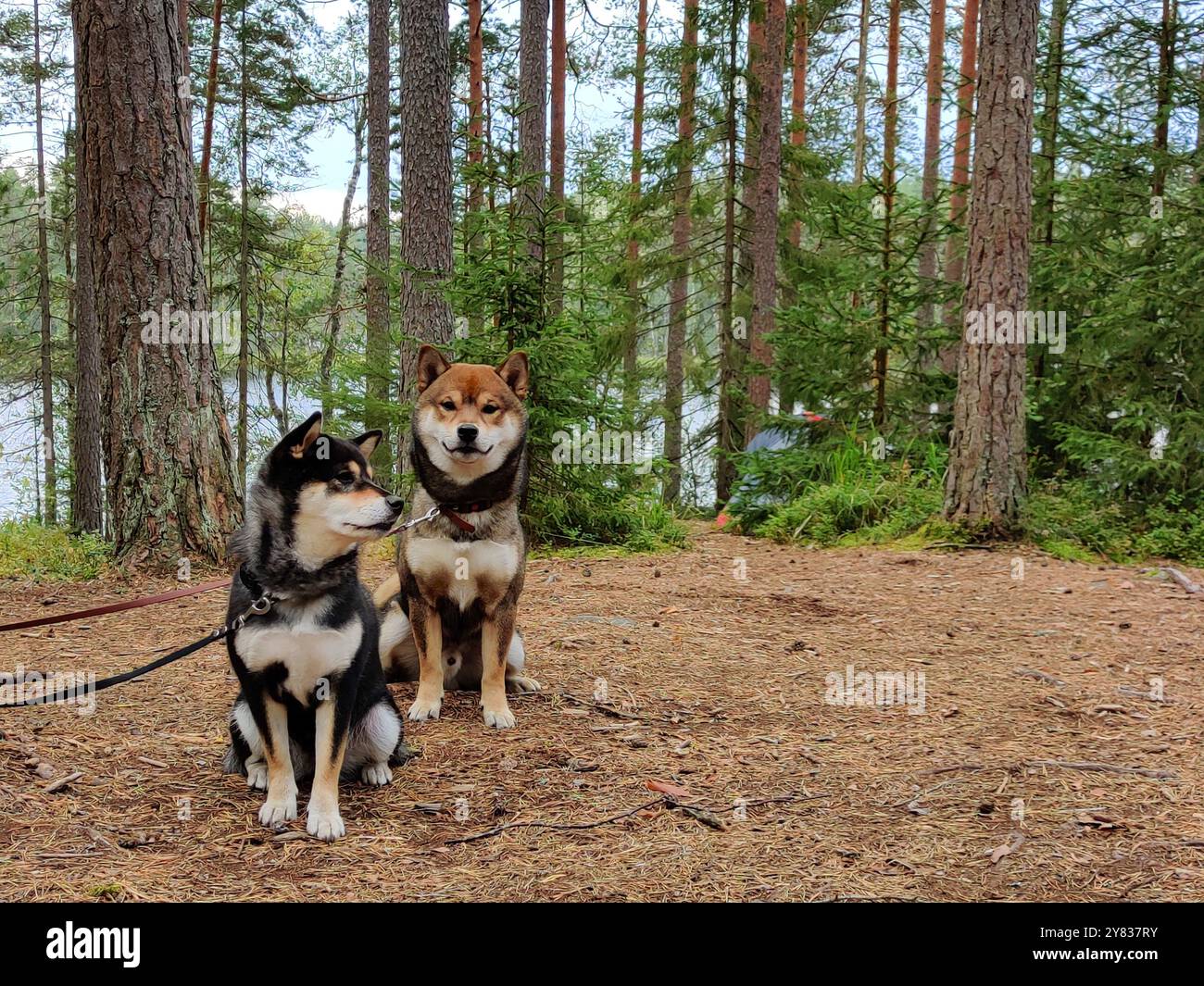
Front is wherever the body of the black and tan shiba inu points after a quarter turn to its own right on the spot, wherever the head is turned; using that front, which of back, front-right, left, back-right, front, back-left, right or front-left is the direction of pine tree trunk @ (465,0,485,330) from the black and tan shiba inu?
right

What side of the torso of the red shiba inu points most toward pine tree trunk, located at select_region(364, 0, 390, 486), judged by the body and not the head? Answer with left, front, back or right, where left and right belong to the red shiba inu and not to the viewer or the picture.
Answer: back

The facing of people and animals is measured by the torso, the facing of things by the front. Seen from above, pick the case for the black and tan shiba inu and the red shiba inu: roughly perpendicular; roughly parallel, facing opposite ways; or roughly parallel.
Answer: roughly parallel

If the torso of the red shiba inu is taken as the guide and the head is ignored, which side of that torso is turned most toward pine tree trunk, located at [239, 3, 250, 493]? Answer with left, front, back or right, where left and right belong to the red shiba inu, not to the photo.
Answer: back

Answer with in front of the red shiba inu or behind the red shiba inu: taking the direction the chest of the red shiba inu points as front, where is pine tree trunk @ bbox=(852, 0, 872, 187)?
behind

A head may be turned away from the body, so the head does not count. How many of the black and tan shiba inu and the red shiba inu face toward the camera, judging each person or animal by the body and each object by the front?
2

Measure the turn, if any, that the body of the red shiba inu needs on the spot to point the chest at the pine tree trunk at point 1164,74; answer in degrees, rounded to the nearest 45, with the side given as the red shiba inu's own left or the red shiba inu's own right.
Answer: approximately 135° to the red shiba inu's own left

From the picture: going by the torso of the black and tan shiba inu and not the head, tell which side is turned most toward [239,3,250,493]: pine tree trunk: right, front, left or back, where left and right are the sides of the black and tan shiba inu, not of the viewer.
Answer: back

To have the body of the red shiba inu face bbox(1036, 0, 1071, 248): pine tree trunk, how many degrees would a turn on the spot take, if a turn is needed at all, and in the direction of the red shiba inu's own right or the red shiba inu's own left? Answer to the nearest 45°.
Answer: approximately 135° to the red shiba inu's own left

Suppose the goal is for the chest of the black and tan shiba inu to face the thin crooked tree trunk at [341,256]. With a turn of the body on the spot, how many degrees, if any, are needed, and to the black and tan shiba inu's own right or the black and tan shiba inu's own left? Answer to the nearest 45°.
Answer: approximately 180°

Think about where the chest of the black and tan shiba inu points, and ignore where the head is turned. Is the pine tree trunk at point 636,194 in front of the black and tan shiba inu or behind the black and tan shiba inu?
behind

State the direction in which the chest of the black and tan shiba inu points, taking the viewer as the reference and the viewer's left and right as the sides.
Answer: facing the viewer

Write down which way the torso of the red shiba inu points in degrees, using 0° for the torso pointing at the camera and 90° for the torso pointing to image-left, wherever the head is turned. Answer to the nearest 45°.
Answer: approximately 0°
